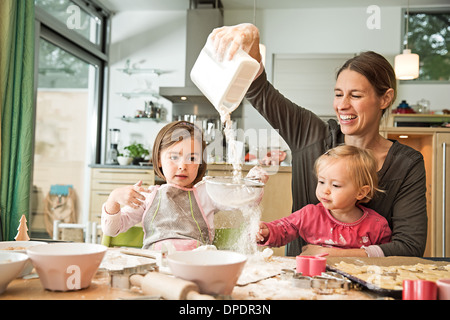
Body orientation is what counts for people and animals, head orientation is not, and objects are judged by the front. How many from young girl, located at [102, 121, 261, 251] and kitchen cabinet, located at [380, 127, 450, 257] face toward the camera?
2

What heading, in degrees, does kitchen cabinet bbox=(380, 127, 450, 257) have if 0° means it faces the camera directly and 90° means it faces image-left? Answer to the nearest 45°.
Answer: approximately 0°

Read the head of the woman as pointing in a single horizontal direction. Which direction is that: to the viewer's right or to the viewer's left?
to the viewer's left

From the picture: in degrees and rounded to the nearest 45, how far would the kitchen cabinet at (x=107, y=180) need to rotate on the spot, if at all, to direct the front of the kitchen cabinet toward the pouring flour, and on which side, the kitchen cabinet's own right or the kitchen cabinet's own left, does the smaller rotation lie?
0° — it already faces it

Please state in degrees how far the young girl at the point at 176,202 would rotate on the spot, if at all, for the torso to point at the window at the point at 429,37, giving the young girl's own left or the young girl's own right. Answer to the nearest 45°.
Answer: approximately 135° to the young girl's own left

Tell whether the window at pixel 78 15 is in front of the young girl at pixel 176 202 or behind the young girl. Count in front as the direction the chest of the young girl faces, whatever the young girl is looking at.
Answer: behind

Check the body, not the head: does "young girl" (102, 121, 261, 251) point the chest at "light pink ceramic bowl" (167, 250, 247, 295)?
yes
